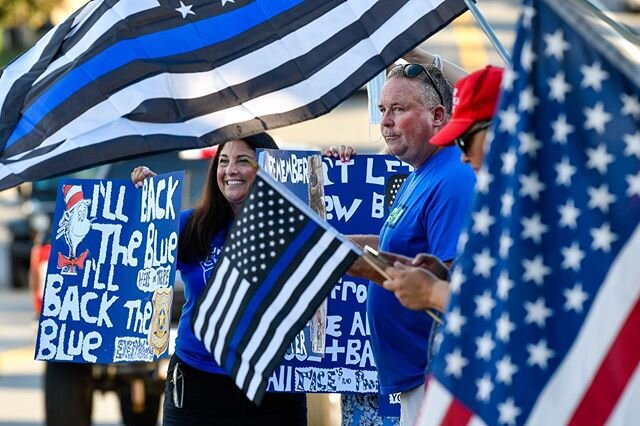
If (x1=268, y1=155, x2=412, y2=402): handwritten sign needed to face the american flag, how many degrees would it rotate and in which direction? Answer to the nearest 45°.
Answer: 0° — it already faces it

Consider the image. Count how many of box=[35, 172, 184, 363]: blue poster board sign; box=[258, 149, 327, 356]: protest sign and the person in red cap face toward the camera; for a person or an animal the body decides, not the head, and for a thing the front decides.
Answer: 2

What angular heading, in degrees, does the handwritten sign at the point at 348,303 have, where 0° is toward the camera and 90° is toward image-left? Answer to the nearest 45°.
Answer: approximately 0°

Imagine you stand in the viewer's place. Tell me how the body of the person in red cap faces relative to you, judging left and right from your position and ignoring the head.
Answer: facing to the left of the viewer

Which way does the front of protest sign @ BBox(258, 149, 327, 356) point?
toward the camera

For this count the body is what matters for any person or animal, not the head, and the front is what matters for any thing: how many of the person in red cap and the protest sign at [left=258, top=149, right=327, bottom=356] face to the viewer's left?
1

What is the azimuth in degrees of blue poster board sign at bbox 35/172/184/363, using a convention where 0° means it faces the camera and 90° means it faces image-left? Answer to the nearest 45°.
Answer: approximately 0°

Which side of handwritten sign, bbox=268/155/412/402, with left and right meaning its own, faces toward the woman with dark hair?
right

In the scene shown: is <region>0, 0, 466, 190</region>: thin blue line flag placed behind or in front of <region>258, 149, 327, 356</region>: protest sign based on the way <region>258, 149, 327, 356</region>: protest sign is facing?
in front

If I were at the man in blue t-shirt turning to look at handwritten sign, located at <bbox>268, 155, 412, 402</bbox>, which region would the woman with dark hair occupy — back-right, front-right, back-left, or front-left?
front-left

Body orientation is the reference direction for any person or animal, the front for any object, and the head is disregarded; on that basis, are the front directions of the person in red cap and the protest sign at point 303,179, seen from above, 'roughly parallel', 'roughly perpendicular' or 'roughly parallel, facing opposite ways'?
roughly perpendicular

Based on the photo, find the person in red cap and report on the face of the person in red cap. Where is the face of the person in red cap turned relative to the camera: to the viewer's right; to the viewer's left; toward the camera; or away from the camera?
to the viewer's left
